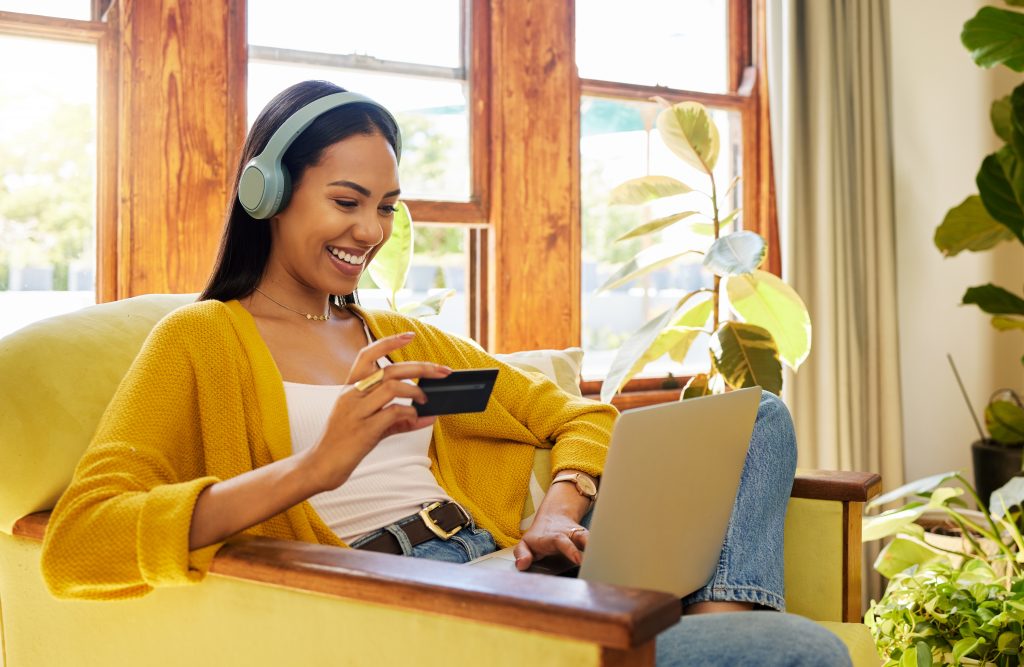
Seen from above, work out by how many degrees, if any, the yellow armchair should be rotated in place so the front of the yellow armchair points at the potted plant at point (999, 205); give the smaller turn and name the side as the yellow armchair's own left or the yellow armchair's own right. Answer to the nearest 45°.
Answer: approximately 90° to the yellow armchair's own left

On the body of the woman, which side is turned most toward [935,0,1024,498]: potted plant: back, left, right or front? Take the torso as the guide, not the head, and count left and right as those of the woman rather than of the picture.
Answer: left

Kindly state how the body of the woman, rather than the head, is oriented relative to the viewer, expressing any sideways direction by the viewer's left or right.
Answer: facing the viewer and to the right of the viewer

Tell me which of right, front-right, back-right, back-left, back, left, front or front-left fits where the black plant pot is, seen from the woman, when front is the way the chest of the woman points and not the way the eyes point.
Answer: left

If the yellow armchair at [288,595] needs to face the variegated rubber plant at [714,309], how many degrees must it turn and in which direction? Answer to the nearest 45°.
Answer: approximately 90° to its left

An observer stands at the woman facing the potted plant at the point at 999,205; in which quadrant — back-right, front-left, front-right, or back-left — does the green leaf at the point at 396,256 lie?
front-left

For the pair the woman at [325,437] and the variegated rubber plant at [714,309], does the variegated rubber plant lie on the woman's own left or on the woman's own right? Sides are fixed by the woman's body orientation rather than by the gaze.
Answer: on the woman's own left

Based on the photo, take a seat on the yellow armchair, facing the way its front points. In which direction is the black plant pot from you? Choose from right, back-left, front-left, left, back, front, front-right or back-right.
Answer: left

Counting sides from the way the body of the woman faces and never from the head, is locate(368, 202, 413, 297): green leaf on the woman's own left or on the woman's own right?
on the woman's own left

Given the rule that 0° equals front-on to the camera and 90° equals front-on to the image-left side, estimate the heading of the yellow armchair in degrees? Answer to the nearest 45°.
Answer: approximately 315°

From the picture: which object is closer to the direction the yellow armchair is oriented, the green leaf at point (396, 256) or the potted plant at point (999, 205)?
the potted plant

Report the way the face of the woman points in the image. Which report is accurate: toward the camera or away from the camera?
toward the camera
